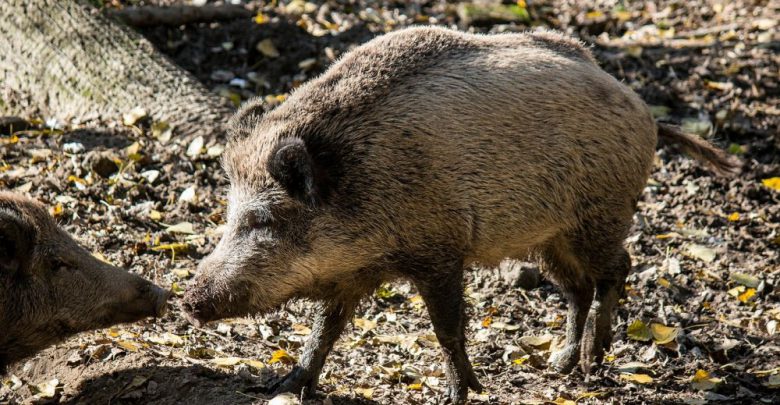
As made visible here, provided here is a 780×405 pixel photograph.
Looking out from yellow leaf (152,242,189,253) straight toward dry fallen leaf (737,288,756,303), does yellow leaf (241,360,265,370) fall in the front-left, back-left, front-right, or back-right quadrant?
front-right

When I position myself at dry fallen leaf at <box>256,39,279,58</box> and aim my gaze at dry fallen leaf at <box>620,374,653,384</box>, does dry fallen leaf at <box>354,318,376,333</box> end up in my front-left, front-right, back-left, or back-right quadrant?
front-right

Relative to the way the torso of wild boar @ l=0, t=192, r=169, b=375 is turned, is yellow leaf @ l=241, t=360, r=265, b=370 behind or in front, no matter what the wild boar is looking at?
in front

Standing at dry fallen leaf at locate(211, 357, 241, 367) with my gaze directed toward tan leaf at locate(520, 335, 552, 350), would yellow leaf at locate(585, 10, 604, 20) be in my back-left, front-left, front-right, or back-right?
front-left

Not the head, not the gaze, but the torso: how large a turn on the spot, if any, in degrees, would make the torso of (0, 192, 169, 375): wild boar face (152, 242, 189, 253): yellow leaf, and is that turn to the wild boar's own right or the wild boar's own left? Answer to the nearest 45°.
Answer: approximately 45° to the wild boar's own left

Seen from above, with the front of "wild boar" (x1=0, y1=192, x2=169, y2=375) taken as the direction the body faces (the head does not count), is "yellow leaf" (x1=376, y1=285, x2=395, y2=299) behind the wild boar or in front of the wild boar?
in front

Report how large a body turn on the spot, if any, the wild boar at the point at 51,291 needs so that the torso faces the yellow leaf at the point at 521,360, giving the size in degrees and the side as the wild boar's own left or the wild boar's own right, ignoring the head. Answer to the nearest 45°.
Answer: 0° — it already faces it

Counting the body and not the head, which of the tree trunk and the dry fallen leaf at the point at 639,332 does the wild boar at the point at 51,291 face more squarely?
the dry fallen leaf

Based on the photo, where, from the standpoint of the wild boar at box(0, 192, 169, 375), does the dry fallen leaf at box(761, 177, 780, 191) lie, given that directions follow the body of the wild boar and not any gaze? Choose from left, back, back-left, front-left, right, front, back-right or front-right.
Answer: front

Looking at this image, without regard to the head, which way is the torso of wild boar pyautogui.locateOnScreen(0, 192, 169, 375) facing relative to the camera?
to the viewer's right

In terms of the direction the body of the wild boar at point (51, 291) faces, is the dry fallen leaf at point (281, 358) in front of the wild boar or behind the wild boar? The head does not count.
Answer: in front

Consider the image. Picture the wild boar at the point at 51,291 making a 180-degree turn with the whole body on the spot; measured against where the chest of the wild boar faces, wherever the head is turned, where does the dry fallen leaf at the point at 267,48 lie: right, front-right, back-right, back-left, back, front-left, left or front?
back-right

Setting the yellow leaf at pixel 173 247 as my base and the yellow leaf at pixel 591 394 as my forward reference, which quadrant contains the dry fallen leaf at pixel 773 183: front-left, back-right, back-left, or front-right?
front-left

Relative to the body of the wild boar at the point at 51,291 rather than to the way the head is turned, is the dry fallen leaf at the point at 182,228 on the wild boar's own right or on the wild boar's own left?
on the wild boar's own left

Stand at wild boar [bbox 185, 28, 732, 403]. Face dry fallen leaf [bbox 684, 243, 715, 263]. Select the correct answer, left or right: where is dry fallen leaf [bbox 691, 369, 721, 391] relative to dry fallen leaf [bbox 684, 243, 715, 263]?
right

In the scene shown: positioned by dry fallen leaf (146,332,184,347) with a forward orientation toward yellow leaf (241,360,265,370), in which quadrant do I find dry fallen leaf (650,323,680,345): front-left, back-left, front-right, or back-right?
front-left
